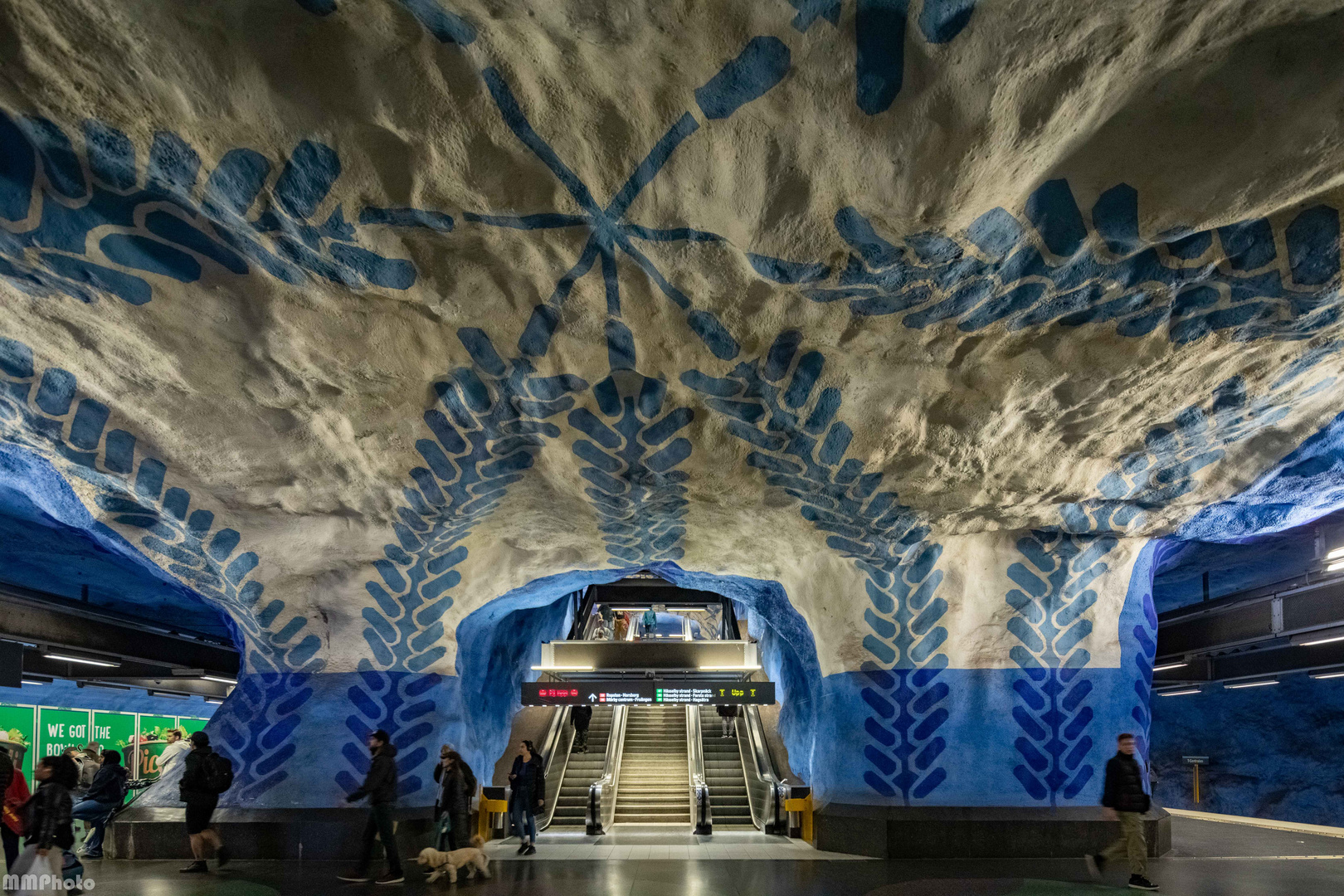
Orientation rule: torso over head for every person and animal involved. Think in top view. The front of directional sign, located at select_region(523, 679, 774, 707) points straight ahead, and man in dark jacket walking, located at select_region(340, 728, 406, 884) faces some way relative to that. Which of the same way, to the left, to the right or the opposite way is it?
to the right

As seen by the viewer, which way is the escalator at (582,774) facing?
toward the camera

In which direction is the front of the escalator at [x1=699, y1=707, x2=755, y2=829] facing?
toward the camera

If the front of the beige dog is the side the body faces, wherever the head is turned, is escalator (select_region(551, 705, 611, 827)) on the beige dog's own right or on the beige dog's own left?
on the beige dog's own right

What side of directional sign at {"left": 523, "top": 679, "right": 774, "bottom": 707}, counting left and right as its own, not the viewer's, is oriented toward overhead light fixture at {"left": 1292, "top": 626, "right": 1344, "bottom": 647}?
left

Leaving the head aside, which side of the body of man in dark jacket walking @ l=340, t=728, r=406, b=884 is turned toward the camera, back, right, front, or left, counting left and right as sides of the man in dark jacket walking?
left

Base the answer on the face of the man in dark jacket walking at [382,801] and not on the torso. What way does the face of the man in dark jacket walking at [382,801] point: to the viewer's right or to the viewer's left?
to the viewer's left

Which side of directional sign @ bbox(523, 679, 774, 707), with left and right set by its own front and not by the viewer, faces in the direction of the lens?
front

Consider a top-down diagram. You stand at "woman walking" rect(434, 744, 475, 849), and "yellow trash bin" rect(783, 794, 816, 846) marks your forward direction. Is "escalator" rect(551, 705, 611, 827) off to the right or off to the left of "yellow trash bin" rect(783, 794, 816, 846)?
left

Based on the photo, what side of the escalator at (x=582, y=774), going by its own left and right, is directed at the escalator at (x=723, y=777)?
left

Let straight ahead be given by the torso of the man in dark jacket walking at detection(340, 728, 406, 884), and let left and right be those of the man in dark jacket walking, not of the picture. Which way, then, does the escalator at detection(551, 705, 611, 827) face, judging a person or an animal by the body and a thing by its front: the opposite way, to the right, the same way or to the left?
to the left

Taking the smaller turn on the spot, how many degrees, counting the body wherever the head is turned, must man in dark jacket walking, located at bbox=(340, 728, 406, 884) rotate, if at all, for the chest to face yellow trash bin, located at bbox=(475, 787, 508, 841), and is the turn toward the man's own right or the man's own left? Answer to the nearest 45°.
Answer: approximately 90° to the man's own right

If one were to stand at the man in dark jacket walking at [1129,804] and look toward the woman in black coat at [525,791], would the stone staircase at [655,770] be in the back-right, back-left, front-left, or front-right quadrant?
front-right
